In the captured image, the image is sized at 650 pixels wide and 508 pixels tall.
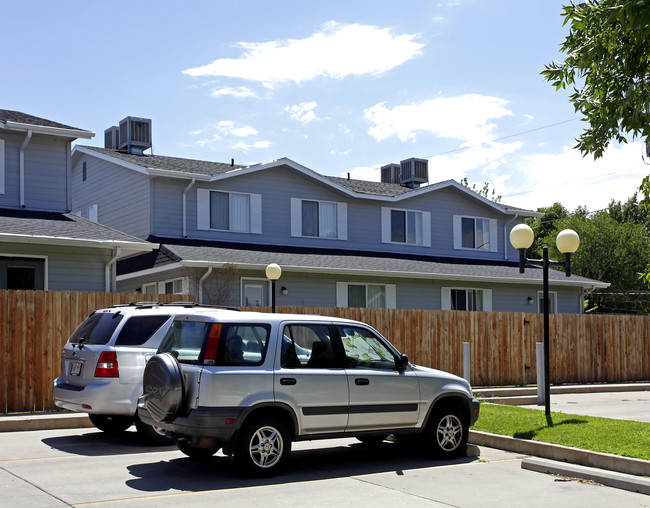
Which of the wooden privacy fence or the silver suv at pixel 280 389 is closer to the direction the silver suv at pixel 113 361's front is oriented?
the wooden privacy fence

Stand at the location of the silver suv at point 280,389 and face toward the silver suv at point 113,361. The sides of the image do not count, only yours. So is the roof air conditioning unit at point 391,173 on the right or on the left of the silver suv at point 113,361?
right

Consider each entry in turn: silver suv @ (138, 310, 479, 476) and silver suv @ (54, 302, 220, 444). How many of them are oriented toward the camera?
0

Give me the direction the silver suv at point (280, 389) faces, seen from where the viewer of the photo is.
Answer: facing away from the viewer and to the right of the viewer

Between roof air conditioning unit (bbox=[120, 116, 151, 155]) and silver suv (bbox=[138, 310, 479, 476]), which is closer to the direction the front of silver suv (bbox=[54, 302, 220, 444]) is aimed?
the roof air conditioning unit

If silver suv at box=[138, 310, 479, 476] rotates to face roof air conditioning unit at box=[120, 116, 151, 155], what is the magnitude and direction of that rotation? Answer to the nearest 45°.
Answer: approximately 45° to its left

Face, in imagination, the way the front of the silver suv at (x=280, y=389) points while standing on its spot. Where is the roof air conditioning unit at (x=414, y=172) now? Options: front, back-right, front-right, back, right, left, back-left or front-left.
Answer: front-left

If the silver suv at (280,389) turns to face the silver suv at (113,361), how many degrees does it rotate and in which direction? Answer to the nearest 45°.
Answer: approximately 90° to its left

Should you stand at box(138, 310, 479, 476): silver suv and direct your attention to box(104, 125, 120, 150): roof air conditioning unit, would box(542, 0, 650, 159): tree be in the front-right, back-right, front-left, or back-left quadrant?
back-right

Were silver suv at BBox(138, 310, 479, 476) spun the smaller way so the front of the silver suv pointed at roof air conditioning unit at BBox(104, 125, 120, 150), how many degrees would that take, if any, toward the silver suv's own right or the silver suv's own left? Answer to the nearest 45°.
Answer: approximately 45° to the silver suv's own left

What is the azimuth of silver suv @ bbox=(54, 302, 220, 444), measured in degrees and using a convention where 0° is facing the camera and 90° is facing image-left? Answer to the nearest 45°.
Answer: approximately 225°

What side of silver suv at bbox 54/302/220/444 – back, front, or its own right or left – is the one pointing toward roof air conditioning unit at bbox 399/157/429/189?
front
